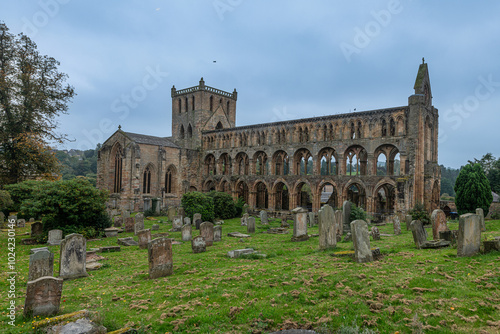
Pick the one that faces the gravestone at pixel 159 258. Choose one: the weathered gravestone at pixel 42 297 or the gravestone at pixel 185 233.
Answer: the gravestone at pixel 185 233

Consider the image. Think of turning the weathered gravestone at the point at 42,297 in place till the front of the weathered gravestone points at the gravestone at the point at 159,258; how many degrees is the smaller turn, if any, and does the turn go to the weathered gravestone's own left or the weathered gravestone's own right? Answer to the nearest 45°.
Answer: approximately 135° to the weathered gravestone's own left

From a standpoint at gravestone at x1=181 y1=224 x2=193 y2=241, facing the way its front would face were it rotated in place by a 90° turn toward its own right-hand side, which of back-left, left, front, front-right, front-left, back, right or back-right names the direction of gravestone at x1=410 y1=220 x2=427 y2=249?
back-left

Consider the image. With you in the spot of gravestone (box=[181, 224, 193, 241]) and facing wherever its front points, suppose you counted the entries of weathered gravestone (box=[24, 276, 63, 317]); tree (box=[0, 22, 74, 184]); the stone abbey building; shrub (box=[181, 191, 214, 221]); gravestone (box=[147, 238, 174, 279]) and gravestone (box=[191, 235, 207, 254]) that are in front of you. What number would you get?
3

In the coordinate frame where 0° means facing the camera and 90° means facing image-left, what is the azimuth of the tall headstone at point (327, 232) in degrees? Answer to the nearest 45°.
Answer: approximately 0°

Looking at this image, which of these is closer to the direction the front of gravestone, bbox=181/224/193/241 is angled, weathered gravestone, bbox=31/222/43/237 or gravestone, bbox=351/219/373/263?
the gravestone

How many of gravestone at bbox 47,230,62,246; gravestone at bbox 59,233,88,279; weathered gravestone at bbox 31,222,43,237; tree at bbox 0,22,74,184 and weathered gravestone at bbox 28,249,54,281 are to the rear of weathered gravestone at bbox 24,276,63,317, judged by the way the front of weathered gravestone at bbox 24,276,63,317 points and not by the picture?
5

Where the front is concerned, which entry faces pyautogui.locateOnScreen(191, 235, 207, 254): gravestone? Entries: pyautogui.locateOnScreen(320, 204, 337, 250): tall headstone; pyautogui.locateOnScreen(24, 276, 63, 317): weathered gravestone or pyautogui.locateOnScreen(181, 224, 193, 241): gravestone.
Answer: pyautogui.locateOnScreen(181, 224, 193, 241): gravestone

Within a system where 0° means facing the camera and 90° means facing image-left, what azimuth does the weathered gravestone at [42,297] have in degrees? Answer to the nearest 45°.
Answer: approximately 0°
